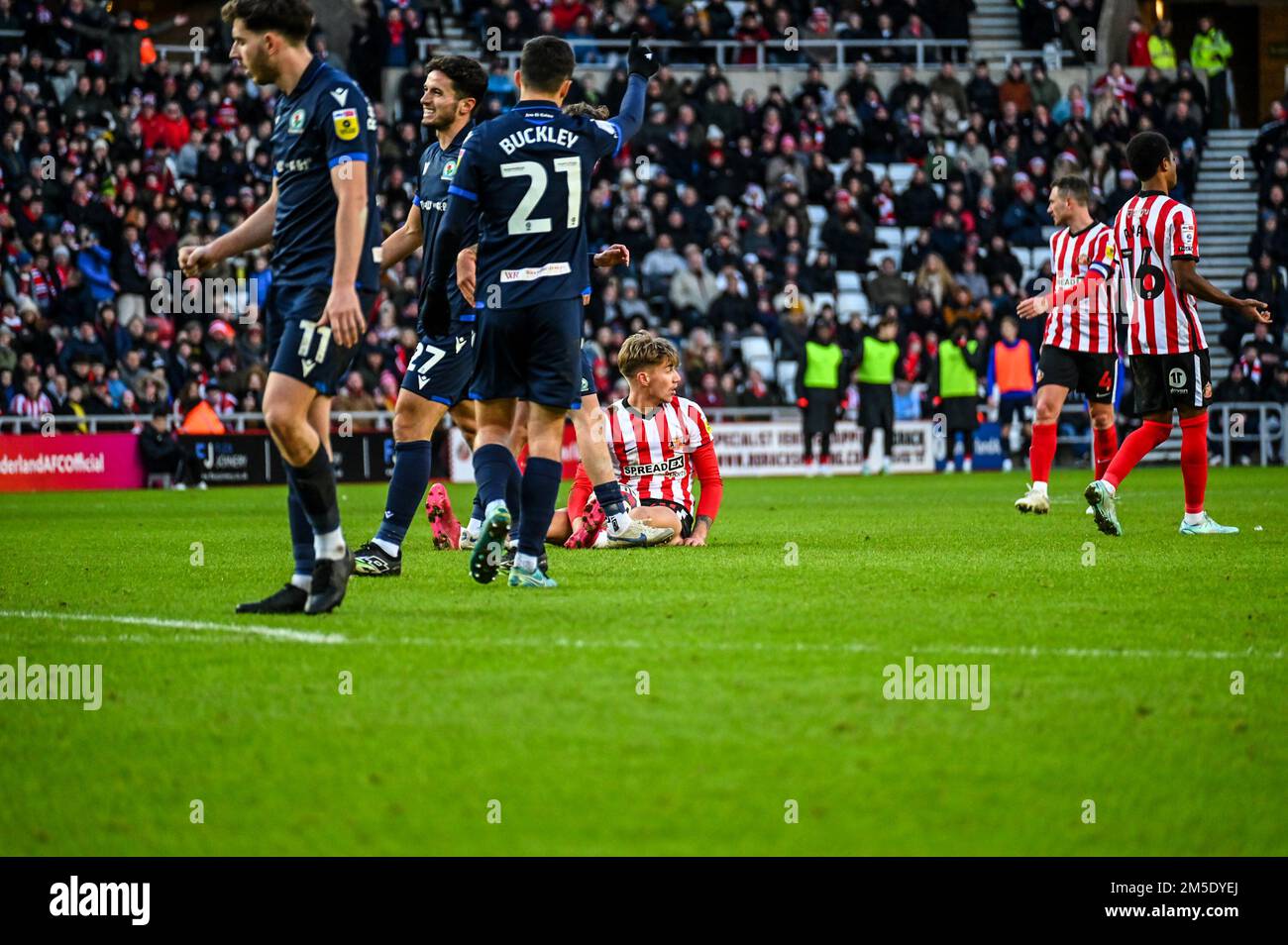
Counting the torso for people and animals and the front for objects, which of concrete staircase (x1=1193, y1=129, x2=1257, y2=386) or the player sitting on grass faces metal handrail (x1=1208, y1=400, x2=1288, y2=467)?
the concrete staircase

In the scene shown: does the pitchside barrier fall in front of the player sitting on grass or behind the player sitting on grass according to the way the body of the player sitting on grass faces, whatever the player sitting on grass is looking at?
behind

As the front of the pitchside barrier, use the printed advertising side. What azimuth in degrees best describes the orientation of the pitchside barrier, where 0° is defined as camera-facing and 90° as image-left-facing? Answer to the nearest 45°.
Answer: approximately 0°

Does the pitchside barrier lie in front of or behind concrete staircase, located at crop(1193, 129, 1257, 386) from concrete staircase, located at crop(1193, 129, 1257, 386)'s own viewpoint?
in front

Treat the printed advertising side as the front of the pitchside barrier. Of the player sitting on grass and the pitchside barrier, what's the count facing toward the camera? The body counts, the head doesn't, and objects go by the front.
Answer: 2

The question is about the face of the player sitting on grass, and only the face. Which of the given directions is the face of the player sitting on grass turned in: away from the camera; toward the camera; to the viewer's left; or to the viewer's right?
to the viewer's right

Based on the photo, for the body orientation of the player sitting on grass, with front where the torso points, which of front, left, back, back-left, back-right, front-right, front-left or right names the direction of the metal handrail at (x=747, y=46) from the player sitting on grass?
back
